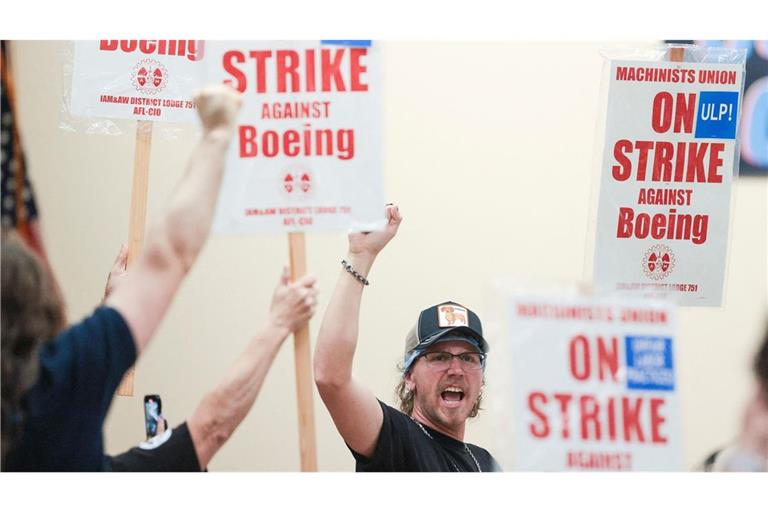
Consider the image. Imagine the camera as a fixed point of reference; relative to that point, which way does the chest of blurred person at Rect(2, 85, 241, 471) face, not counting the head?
away from the camera

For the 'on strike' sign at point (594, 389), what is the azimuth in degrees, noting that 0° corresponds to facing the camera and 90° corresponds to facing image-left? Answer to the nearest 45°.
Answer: approximately 0°

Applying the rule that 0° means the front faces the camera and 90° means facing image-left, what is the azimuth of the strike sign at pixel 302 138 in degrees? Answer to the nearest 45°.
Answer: approximately 0°

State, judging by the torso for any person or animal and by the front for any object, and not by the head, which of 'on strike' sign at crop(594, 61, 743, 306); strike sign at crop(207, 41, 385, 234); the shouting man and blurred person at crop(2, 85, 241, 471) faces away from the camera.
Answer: the blurred person

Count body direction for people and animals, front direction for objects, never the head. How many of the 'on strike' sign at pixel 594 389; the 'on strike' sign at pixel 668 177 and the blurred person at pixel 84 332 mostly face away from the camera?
1

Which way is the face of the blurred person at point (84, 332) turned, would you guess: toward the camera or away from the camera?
away from the camera

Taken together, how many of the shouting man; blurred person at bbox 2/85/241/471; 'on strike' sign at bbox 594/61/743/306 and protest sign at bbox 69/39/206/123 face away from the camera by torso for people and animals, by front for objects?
1
